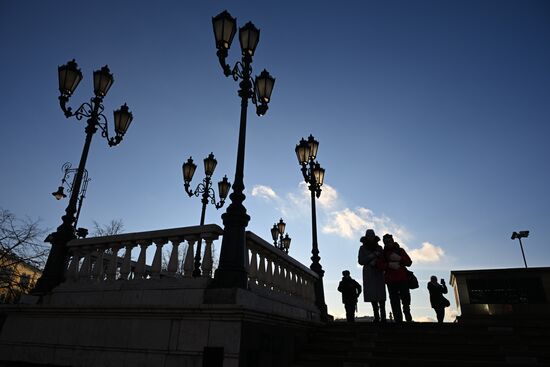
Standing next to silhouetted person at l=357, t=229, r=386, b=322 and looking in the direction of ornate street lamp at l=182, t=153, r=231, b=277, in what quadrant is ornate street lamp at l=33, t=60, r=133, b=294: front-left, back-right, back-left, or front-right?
front-left

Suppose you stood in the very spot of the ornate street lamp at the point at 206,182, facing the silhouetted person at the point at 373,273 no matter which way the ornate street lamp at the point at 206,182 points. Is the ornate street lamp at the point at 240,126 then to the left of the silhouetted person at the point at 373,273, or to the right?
right

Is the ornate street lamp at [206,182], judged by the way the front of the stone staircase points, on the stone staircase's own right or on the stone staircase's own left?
on the stone staircase's own right

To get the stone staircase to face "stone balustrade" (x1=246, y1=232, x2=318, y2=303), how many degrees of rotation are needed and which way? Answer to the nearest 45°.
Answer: approximately 90° to its right

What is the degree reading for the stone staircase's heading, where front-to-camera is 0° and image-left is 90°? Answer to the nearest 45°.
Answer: approximately 0°

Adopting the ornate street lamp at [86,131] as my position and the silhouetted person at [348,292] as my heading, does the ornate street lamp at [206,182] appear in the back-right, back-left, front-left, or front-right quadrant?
front-left

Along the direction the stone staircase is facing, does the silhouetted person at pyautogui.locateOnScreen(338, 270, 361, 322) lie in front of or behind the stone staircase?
behind

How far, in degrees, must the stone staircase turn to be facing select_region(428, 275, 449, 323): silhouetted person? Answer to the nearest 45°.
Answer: approximately 180°
